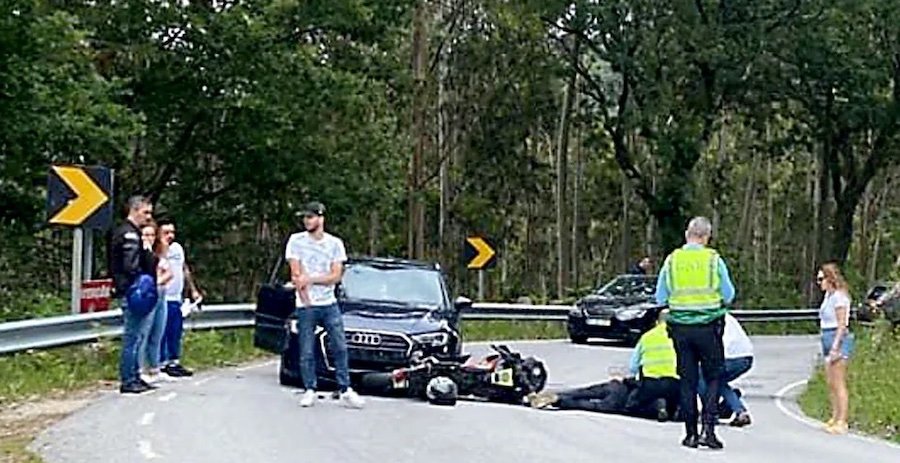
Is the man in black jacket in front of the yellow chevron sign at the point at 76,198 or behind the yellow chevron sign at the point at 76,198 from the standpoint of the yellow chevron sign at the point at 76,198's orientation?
in front

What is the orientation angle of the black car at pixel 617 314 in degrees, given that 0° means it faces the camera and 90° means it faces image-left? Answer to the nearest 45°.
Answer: approximately 45°

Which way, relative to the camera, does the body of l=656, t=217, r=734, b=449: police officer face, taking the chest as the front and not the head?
away from the camera

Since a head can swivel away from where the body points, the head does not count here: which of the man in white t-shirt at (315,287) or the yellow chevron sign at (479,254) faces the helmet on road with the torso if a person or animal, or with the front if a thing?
the yellow chevron sign

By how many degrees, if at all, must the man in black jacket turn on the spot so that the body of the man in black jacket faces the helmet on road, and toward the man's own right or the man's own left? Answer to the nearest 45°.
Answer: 0° — they already face it

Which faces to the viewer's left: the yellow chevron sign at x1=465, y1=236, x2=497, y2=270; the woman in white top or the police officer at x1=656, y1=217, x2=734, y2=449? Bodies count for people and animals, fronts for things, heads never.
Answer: the woman in white top

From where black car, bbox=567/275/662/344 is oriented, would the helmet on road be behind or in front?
in front

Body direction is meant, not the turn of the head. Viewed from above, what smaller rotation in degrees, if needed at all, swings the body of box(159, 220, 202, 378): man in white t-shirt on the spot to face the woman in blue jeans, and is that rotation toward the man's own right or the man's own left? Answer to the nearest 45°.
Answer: approximately 90° to the man's own right

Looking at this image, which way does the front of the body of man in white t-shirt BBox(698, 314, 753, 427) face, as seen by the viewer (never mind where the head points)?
to the viewer's left

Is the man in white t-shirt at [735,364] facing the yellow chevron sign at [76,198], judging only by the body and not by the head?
yes

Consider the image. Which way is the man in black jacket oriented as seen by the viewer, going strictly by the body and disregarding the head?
to the viewer's right

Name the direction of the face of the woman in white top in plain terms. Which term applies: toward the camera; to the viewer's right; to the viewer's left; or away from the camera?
to the viewer's left
